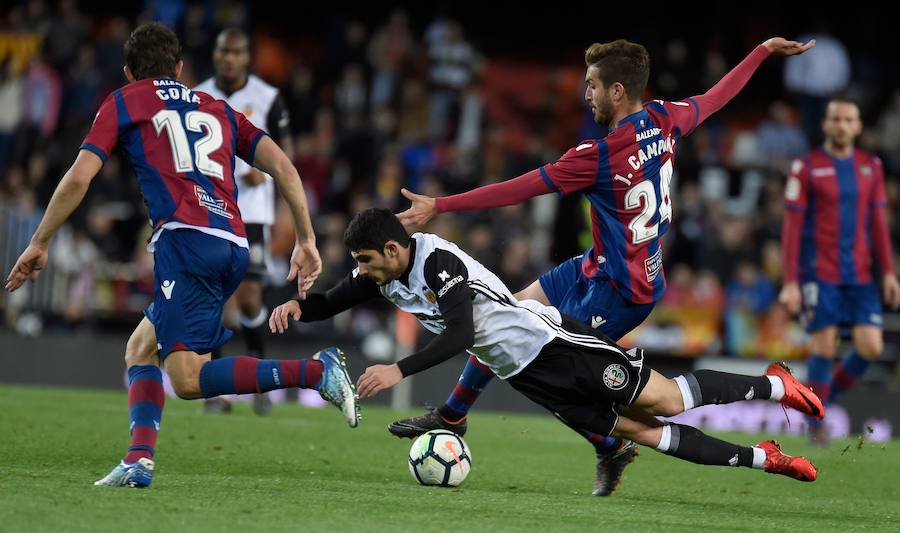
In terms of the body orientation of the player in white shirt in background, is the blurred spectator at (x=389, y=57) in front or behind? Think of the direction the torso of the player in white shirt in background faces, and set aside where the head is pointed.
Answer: behind

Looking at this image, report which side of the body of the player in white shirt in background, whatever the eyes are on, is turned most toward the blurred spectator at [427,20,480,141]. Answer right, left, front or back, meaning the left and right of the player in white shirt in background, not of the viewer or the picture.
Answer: back

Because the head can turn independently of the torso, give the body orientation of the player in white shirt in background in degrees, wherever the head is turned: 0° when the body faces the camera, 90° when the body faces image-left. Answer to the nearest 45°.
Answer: approximately 0°

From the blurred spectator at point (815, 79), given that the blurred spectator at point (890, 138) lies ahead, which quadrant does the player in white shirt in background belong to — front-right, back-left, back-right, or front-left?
back-right

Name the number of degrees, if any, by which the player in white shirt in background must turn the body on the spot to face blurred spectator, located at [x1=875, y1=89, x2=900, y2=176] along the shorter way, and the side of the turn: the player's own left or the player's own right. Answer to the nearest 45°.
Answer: approximately 135° to the player's own left

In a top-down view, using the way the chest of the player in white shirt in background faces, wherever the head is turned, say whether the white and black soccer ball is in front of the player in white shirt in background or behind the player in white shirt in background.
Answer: in front

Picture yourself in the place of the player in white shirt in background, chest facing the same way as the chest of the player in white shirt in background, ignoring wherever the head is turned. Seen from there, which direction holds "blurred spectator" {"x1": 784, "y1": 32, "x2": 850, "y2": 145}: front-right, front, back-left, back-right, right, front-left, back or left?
back-left
